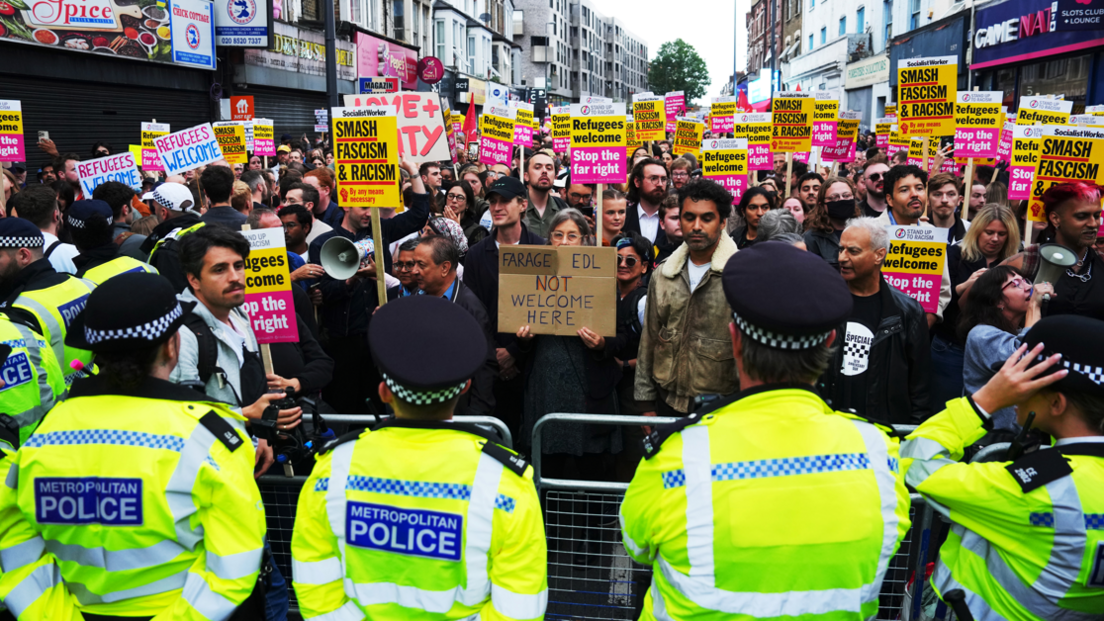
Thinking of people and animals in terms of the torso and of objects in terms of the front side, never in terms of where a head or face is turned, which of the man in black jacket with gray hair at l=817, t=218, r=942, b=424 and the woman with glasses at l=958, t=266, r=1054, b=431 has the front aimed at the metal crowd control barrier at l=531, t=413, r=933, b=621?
the man in black jacket with gray hair

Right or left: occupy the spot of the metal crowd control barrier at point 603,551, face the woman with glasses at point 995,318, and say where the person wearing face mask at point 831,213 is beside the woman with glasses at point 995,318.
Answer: left

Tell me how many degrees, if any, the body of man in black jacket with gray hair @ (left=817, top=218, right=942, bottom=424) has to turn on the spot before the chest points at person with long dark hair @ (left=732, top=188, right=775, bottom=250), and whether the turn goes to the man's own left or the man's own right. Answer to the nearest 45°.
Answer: approximately 135° to the man's own right

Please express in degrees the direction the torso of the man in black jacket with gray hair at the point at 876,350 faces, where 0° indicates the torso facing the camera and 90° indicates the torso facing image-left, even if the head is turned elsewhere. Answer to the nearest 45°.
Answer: approximately 45°
